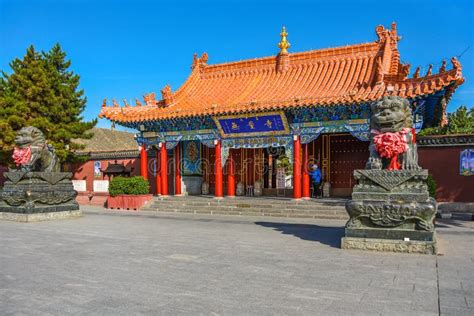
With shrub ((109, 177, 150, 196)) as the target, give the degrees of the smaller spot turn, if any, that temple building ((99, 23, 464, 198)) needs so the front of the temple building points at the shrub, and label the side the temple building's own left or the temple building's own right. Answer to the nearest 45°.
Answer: approximately 45° to the temple building's own right

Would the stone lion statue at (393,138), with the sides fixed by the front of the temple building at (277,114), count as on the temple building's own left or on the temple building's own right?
on the temple building's own left

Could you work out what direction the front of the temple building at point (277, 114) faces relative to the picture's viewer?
facing the viewer and to the left of the viewer

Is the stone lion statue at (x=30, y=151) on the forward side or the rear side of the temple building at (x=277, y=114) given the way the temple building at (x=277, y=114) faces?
on the forward side

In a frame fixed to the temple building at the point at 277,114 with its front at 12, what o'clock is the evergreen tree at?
The evergreen tree is roughly at 2 o'clock from the temple building.
